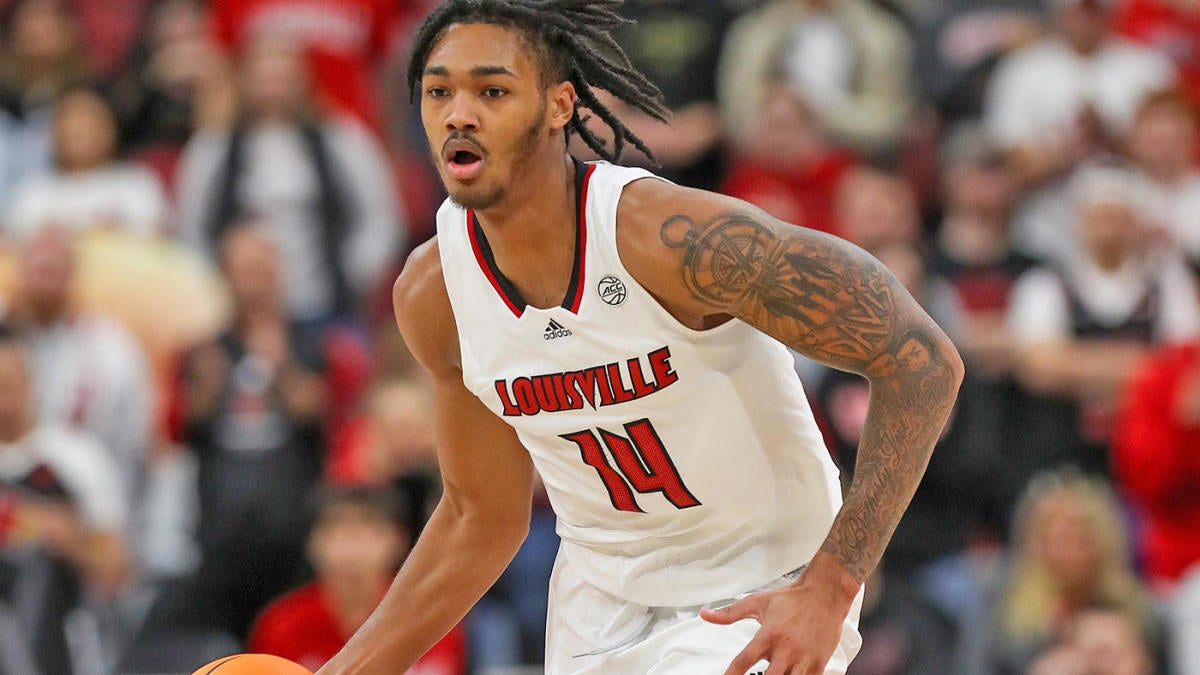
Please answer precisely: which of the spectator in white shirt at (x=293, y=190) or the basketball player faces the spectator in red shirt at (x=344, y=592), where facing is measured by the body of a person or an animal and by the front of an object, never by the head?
the spectator in white shirt

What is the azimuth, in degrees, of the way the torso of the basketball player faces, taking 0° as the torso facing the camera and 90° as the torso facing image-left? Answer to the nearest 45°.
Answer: approximately 45°

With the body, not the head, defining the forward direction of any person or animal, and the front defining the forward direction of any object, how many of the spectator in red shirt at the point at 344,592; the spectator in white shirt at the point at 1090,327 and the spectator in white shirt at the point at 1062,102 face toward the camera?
3

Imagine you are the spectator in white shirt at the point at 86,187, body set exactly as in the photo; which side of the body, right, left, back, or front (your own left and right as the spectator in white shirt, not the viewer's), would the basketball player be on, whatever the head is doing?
front

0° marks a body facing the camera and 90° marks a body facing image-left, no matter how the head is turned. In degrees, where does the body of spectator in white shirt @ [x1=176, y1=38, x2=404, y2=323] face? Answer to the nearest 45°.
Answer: approximately 0°

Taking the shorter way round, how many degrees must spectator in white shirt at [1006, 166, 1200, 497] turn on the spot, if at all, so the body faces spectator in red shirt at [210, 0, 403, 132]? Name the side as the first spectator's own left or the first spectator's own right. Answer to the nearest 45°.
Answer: approximately 90° to the first spectator's own right

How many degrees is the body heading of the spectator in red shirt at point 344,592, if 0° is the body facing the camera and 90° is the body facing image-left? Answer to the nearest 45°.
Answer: approximately 0°

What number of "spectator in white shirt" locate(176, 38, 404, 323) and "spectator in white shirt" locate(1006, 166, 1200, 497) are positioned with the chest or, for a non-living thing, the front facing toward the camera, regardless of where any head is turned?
2
